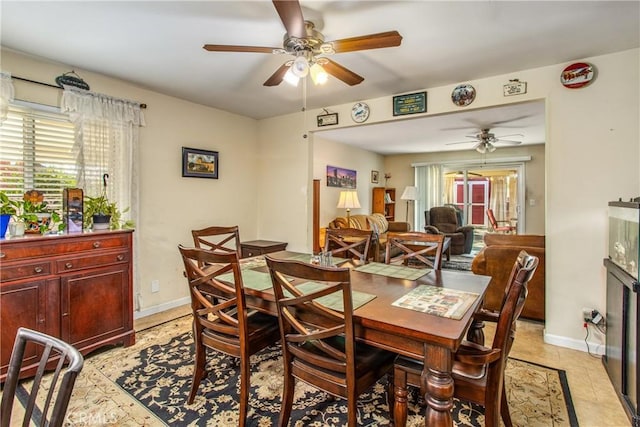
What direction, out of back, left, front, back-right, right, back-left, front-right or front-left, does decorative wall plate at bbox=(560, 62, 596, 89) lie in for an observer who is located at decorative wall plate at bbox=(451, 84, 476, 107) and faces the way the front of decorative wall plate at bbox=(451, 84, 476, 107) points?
left

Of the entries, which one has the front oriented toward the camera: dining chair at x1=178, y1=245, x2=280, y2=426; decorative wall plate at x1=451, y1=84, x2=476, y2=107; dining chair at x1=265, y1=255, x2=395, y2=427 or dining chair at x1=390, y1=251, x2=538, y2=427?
the decorative wall plate

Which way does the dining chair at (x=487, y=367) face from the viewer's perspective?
to the viewer's left

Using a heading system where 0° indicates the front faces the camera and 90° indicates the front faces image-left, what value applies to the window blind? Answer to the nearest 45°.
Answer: approximately 315°

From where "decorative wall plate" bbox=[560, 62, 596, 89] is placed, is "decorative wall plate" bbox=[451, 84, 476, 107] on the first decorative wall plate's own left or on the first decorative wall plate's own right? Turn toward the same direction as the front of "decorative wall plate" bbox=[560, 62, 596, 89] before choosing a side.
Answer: on the first decorative wall plate's own right

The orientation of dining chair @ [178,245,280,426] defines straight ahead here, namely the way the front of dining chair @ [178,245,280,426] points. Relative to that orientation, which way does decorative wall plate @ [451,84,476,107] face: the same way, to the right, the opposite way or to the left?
the opposite way

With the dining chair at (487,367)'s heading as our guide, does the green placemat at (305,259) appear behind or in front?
in front

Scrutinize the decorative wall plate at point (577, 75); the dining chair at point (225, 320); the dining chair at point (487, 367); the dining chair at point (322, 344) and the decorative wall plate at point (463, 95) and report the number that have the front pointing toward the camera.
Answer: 2

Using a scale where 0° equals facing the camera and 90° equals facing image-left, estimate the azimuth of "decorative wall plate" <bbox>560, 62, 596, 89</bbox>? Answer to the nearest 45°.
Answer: approximately 0°

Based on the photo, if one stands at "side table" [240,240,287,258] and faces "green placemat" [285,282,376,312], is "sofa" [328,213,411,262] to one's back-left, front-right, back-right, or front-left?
back-left
